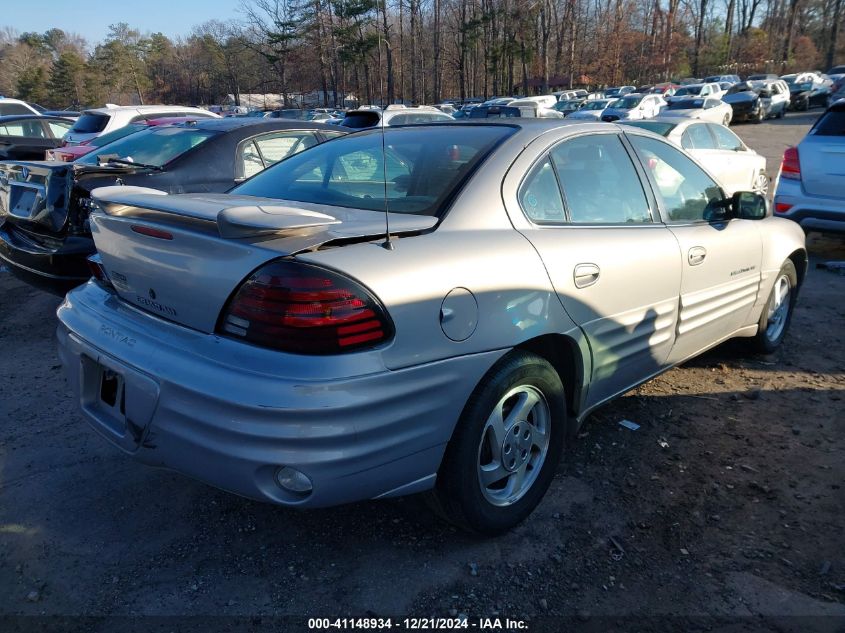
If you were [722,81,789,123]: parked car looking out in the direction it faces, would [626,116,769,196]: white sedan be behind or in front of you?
in front

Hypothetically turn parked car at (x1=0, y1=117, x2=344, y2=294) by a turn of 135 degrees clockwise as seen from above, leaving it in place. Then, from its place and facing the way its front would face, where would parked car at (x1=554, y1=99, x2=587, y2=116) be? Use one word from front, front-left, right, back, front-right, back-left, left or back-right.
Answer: back-left

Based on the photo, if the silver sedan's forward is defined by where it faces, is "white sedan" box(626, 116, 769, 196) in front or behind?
in front

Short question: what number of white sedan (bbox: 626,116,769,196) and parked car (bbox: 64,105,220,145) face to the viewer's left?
0

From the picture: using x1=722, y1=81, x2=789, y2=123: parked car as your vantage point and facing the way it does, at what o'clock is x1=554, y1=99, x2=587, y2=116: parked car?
x1=554, y1=99, x2=587, y2=116: parked car is roughly at 1 o'clock from x1=722, y1=81, x2=789, y2=123: parked car.

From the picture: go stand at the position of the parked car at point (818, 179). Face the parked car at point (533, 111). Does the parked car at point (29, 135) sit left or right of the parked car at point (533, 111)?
left

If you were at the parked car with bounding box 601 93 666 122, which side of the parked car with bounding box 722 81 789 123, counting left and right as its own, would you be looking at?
front

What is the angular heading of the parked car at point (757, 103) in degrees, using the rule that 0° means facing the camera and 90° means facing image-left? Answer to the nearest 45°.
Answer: approximately 45°

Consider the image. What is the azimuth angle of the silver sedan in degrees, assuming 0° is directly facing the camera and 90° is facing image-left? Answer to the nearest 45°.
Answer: approximately 225°

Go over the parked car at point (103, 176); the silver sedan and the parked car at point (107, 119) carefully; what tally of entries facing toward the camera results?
0

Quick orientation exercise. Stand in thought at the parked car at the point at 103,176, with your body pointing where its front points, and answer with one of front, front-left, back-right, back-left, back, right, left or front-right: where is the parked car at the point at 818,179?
front-right

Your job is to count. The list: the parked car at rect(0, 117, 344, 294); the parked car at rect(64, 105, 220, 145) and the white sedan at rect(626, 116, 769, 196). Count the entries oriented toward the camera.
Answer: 0

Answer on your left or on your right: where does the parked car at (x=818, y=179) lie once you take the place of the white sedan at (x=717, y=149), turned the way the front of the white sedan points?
on your right

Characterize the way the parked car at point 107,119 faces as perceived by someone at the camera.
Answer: facing away from the viewer and to the right of the viewer

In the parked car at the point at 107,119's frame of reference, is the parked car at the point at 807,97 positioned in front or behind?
in front
